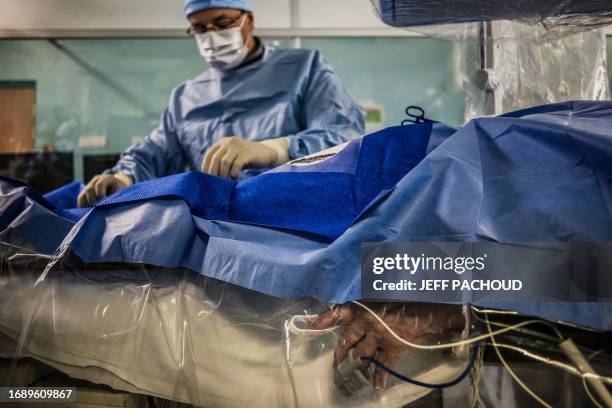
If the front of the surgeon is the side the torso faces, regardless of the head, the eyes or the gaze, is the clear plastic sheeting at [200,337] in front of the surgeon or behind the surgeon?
in front

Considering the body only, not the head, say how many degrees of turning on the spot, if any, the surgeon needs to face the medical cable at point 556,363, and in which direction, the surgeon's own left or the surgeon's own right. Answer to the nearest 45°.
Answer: approximately 45° to the surgeon's own left

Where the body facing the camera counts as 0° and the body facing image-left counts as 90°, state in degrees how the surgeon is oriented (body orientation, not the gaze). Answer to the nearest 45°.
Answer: approximately 45°

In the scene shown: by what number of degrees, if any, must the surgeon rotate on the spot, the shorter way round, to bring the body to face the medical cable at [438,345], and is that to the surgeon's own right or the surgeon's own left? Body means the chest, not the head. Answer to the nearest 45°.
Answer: approximately 45° to the surgeon's own left

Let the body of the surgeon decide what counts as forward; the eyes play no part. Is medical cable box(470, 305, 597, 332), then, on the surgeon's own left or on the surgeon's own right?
on the surgeon's own left
